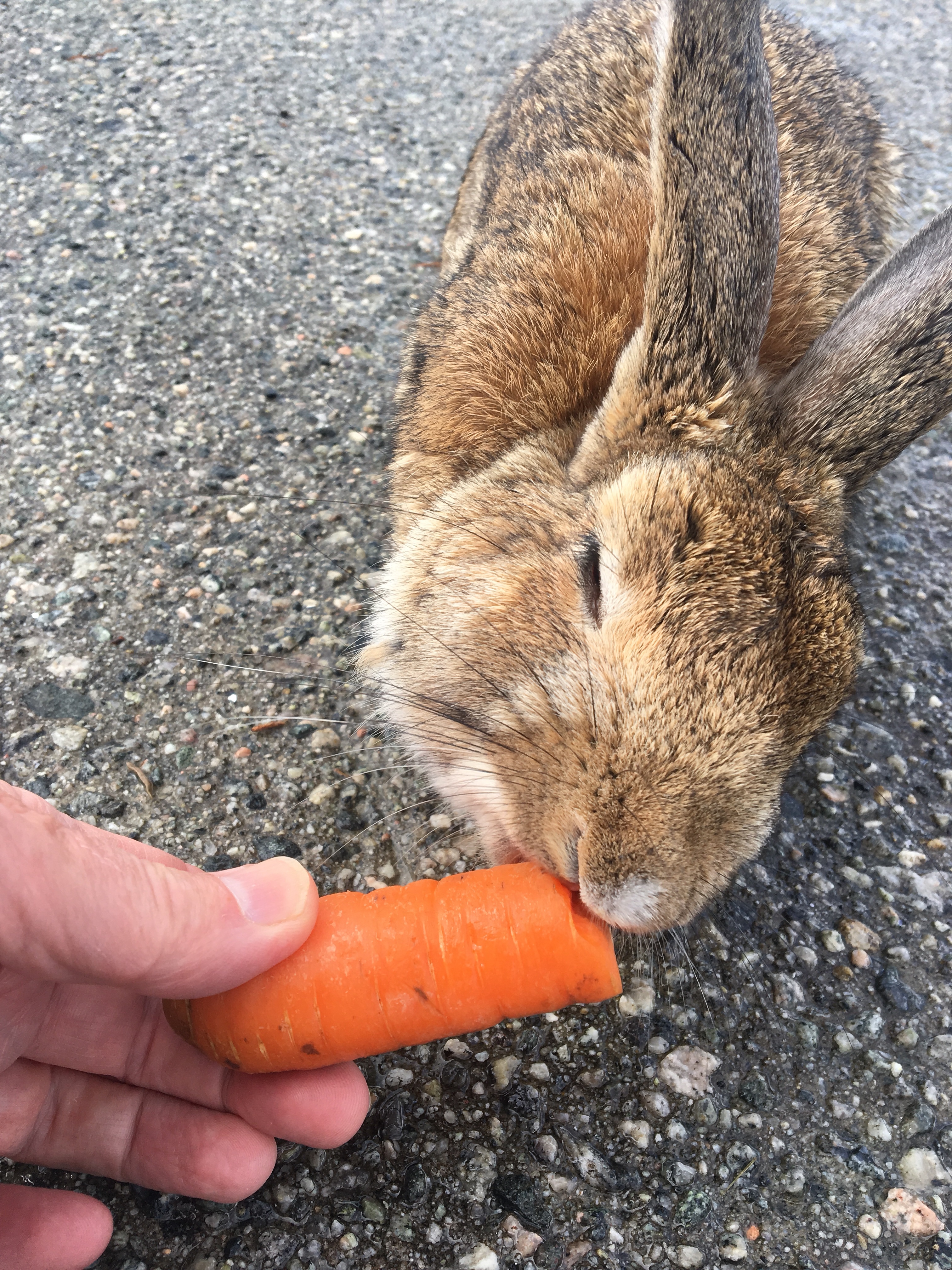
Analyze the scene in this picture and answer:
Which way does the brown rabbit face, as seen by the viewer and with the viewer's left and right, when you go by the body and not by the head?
facing the viewer

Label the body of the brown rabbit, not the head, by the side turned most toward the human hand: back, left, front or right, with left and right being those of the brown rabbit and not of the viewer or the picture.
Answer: front
